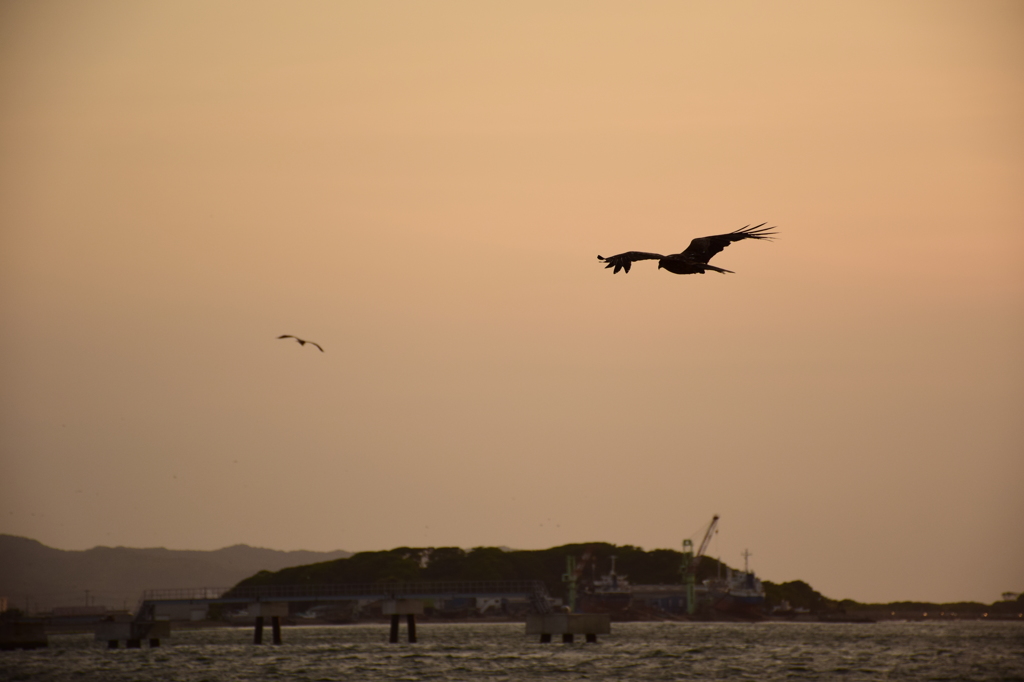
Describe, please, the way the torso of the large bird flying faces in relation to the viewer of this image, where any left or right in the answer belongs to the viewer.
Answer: facing the viewer and to the left of the viewer
